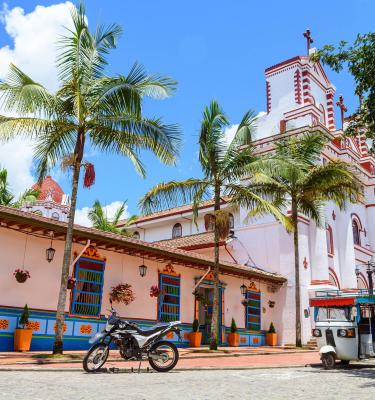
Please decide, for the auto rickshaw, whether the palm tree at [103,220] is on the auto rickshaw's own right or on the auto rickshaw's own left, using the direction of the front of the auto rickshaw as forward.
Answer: on the auto rickshaw's own right

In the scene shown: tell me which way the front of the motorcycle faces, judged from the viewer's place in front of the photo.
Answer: facing to the left of the viewer

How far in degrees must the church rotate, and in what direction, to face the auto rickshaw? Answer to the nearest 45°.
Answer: approximately 45° to its right

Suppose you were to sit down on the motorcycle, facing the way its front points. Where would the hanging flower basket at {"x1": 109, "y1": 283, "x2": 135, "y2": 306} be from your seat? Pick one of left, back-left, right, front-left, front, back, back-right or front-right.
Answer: right

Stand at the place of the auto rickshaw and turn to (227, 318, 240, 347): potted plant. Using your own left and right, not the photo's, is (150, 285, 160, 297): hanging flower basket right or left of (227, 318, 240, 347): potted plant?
left

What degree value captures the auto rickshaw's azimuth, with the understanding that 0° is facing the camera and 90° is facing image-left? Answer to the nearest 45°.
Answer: approximately 45°

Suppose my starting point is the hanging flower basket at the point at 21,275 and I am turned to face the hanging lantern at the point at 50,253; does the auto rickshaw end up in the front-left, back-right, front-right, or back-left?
front-right

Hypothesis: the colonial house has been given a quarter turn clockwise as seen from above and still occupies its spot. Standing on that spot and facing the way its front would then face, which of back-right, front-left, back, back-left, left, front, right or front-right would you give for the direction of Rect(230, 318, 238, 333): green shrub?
back

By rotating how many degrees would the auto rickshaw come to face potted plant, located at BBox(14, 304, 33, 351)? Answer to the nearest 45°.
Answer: approximately 45° to its right

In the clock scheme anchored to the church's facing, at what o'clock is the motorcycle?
The motorcycle is roughly at 2 o'clock from the church.

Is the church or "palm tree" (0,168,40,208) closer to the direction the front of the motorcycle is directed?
the palm tree

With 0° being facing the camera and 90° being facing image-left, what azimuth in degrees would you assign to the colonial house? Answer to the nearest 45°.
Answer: approximately 315°
